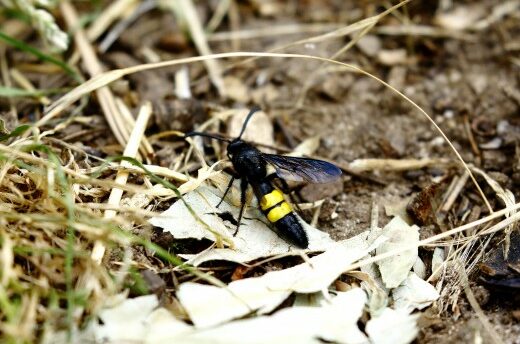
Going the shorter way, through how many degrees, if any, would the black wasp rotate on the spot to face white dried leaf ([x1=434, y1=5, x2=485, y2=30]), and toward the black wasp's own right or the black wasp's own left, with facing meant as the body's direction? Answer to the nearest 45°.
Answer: approximately 90° to the black wasp's own right

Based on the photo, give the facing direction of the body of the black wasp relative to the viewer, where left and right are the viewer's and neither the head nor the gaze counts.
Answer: facing away from the viewer and to the left of the viewer
